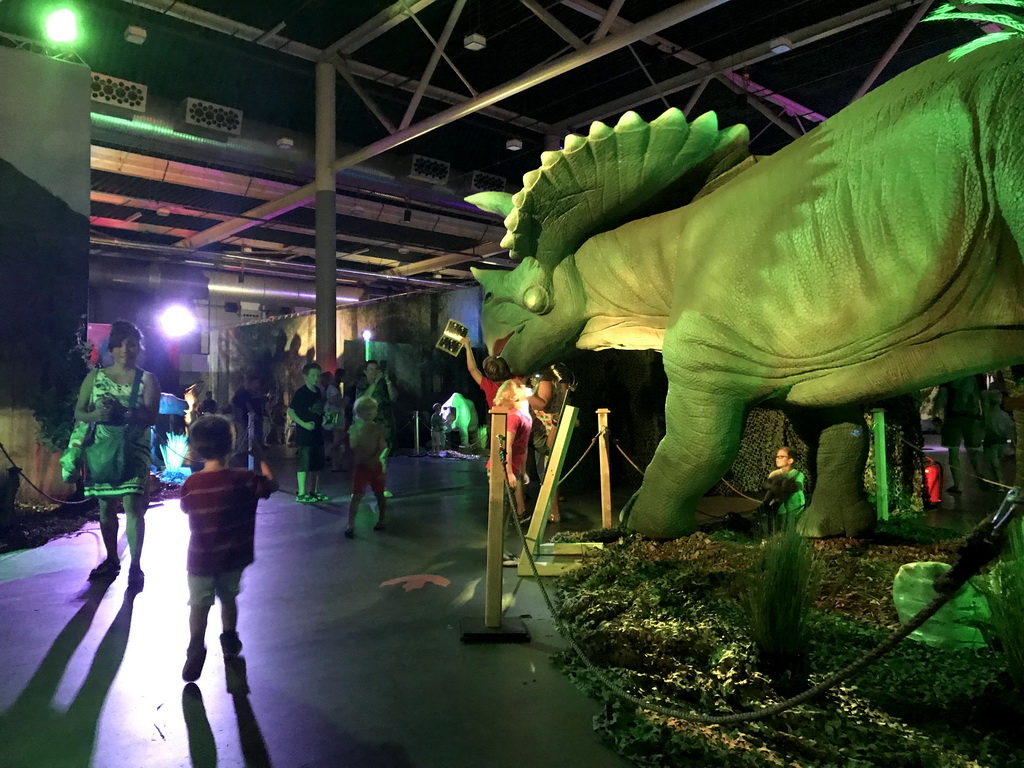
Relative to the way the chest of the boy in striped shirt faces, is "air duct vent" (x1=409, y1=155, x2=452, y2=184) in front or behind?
in front

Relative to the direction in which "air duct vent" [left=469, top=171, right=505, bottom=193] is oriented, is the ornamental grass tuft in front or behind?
in front

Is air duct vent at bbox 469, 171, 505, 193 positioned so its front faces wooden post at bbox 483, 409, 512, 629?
yes

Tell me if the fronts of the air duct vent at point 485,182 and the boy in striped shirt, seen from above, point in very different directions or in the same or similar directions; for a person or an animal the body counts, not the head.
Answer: very different directions

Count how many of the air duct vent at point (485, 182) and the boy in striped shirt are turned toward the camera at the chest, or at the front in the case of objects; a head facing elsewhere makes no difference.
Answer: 1

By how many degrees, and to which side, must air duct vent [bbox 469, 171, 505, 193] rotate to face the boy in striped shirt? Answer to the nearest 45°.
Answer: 0° — it already faces them

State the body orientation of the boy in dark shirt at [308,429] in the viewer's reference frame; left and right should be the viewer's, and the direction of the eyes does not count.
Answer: facing the viewer and to the right of the viewer

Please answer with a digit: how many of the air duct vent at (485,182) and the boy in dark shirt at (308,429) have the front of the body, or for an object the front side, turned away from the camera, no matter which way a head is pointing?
0

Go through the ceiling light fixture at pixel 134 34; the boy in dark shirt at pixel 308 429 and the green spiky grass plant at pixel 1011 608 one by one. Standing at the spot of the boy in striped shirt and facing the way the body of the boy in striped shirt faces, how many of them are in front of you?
2

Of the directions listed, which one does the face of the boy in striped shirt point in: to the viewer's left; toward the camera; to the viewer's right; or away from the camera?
away from the camera

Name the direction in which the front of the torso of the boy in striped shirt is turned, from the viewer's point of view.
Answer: away from the camera
